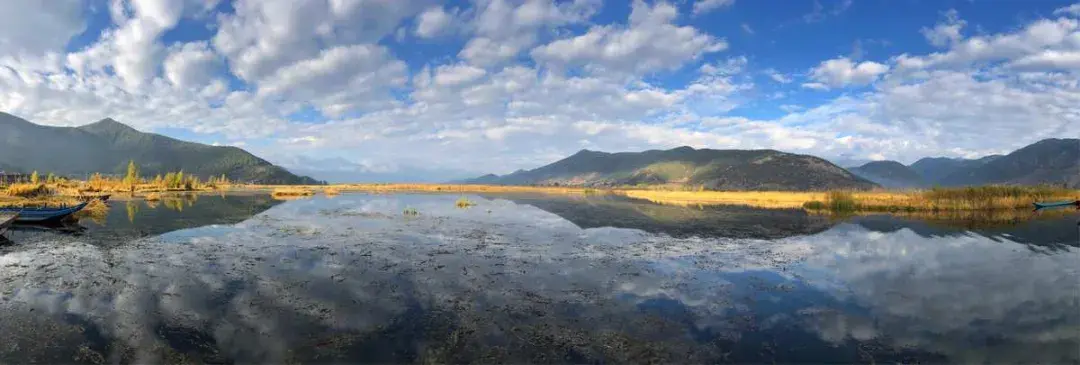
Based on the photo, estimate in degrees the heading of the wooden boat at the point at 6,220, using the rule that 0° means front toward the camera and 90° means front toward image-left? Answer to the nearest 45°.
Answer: approximately 270°
